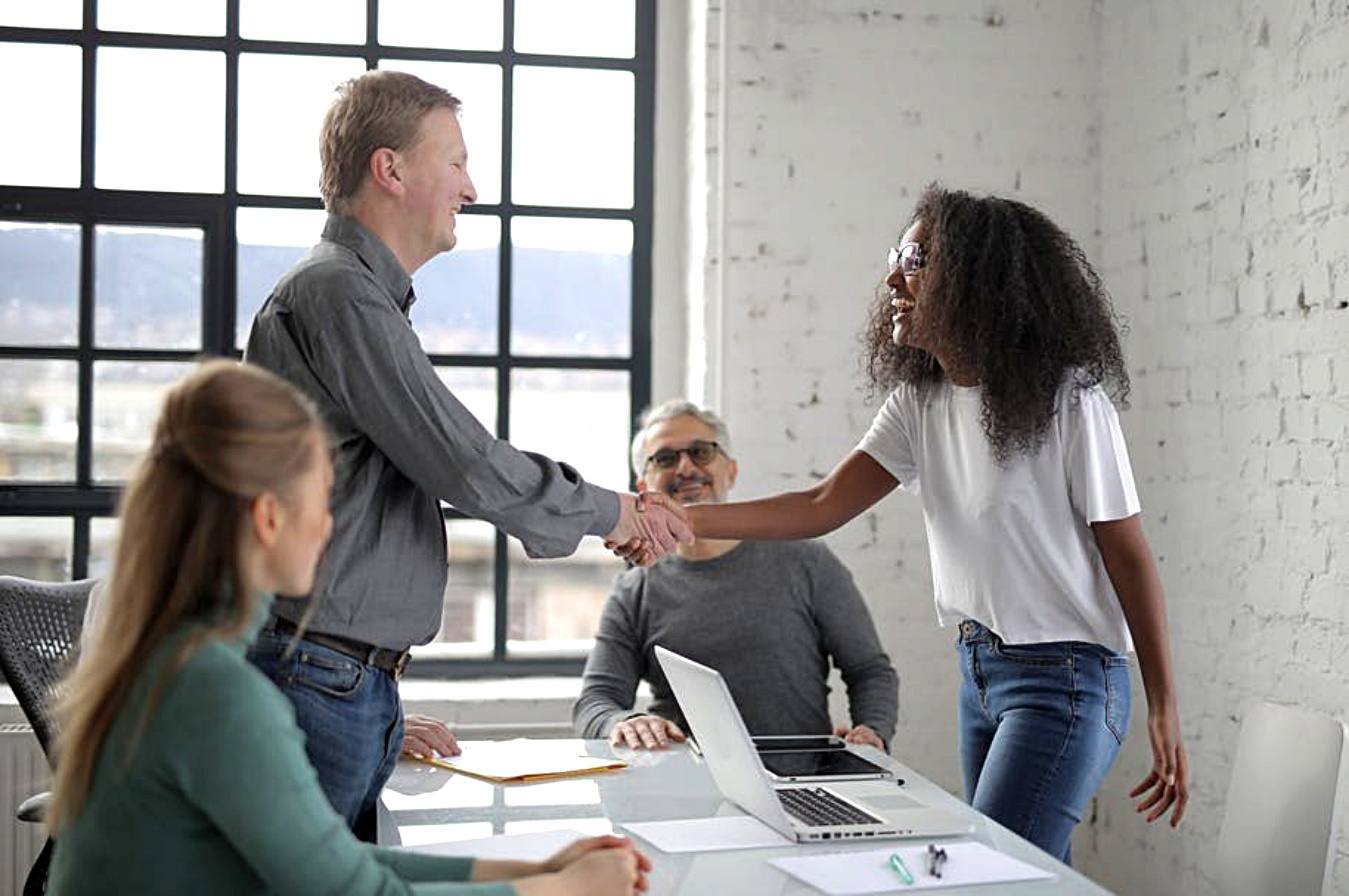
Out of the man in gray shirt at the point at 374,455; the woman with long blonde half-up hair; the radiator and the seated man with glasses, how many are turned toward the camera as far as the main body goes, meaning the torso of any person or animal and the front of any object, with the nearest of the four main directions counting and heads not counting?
2

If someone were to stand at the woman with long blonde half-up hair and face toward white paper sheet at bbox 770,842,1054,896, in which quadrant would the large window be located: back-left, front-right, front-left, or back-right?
front-left

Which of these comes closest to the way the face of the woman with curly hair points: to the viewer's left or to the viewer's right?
to the viewer's left

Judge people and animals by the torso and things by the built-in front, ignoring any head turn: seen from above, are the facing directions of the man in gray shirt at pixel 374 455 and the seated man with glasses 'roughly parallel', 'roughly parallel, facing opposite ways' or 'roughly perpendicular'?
roughly perpendicular

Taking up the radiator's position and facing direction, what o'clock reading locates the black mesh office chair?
The black mesh office chair is roughly at 12 o'clock from the radiator.

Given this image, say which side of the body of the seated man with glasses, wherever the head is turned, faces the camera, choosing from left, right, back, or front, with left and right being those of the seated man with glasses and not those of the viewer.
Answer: front

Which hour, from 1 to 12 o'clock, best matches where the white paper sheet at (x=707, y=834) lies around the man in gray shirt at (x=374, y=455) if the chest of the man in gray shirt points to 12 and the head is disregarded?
The white paper sheet is roughly at 1 o'clock from the man in gray shirt.

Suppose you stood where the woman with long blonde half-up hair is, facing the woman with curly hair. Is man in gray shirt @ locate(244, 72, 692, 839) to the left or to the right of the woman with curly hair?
left

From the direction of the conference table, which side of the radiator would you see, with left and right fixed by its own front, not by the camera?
front

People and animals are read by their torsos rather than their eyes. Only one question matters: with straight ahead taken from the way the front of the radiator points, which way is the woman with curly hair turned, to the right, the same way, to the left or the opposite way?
to the right

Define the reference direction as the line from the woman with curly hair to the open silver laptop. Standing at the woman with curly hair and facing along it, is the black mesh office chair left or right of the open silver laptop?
right

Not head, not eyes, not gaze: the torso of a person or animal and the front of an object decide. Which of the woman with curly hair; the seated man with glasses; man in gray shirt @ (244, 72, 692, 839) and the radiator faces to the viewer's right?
the man in gray shirt

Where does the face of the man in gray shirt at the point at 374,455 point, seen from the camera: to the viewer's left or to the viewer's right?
to the viewer's right

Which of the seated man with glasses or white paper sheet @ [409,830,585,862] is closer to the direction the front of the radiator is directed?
the white paper sheet

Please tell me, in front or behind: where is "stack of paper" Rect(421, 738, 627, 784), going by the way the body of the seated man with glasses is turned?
in front

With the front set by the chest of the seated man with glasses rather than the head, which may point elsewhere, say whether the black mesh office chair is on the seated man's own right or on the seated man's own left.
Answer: on the seated man's own right

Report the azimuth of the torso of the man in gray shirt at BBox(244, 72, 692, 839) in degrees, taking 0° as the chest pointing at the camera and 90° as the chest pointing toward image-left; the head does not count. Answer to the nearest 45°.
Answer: approximately 270°

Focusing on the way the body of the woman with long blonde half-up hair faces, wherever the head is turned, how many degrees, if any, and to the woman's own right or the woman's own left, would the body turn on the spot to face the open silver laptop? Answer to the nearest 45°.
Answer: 0° — they already face it

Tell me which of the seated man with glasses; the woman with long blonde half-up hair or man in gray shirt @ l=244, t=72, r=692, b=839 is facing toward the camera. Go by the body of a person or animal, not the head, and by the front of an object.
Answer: the seated man with glasses

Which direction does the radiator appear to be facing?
toward the camera

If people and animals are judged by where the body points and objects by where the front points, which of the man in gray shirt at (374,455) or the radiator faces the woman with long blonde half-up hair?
the radiator

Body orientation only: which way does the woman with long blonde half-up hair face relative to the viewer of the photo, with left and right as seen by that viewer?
facing away from the viewer and to the right of the viewer

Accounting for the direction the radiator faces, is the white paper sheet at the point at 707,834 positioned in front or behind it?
in front
